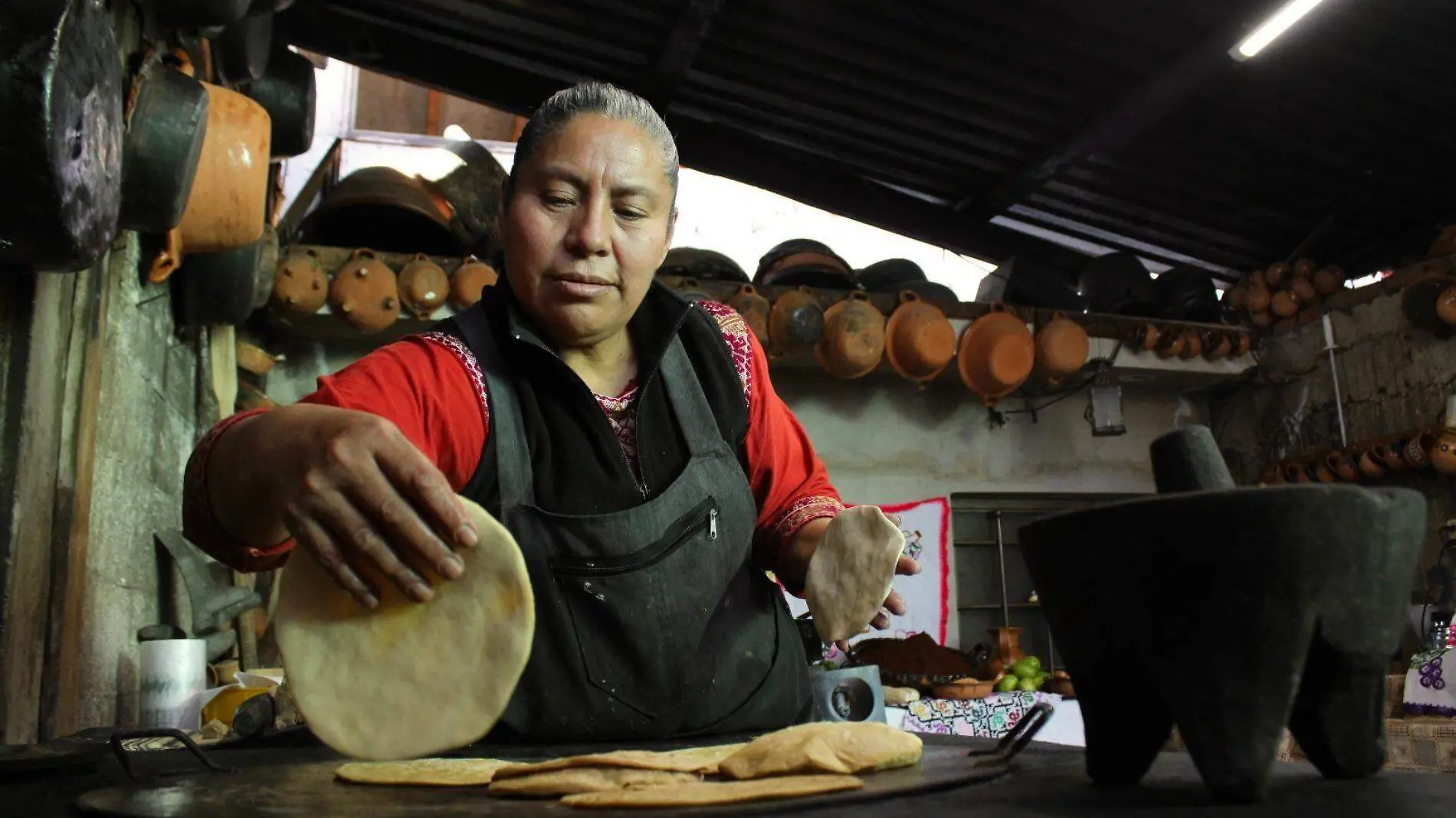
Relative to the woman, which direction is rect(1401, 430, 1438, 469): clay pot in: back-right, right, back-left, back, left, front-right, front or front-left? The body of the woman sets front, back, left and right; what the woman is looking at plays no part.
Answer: back-left

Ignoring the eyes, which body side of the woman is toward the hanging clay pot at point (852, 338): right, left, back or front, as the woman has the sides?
back

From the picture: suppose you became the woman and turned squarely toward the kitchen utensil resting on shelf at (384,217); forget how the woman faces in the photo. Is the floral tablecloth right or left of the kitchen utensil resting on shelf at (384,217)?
right

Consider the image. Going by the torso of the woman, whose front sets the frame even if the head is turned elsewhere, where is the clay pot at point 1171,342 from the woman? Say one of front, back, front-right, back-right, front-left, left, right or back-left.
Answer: back-left

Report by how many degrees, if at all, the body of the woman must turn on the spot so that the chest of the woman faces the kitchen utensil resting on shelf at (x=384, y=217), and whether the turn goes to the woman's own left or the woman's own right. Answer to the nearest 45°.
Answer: approximately 180°

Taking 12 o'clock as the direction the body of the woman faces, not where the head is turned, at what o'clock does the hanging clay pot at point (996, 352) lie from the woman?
The hanging clay pot is roughly at 7 o'clock from the woman.

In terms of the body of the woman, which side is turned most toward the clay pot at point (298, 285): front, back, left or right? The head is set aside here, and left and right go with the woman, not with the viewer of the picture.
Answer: back

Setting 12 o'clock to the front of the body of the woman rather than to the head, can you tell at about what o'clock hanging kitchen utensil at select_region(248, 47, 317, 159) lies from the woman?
The hanging kitchen utensil is roughly at 5 o'clock from the woman.

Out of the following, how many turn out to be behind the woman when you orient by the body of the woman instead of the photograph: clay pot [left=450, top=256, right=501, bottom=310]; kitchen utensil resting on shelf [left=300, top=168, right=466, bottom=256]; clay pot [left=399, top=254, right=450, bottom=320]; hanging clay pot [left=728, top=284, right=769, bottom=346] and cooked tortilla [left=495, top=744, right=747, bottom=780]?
4

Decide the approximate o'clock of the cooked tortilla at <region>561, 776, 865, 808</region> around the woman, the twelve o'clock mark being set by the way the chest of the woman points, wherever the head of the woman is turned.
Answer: The cooked tortilla is roughly at 12 o'clock from the woman.

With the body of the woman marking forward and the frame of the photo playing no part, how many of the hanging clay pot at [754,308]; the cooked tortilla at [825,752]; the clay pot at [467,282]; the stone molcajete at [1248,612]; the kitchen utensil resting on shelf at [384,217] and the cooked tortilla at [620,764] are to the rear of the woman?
3

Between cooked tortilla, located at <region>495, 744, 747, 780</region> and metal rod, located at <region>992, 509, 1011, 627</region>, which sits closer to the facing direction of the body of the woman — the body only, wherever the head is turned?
the cooked tortilla

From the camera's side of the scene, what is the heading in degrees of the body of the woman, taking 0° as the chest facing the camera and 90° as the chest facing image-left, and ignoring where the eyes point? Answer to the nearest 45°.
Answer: approximately 0°

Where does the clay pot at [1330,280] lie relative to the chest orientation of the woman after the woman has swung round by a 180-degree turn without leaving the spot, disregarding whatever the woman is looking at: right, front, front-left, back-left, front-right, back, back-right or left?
front-right

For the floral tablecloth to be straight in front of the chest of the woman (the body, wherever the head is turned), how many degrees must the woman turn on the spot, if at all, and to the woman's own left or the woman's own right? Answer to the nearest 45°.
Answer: approximately 135° to the woman's own left

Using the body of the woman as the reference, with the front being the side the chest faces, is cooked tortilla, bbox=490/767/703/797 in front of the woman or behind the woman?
in front

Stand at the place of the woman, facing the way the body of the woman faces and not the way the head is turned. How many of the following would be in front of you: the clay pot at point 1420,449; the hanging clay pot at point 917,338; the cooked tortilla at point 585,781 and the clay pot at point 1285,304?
1
